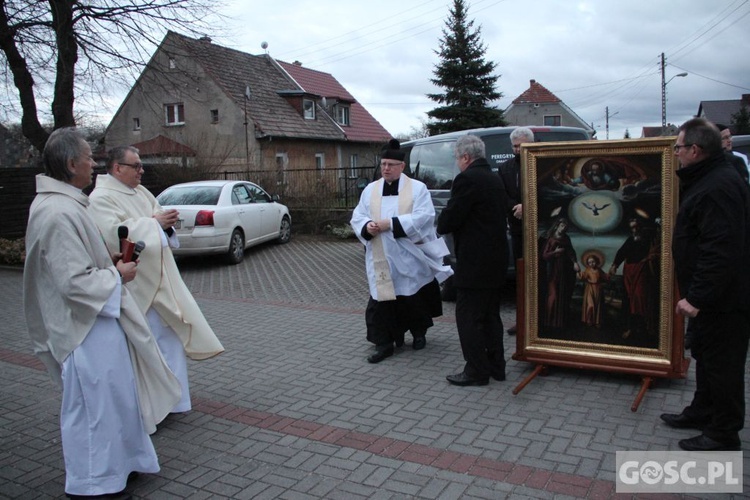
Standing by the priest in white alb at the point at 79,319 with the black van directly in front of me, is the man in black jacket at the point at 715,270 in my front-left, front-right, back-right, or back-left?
front-right

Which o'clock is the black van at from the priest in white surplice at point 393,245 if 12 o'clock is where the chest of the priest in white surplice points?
The black van is roughly at 5 o'clock from the priest in white surplice.

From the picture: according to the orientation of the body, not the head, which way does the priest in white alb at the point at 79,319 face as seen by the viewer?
to the viewer's right

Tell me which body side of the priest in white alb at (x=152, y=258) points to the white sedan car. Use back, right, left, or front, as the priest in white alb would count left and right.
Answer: left

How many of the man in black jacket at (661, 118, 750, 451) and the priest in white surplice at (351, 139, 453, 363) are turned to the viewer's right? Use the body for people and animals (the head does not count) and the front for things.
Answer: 0

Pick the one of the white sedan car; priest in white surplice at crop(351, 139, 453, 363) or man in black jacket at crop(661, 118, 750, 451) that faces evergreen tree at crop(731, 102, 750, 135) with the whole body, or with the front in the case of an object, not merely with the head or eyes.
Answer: the white sedan car

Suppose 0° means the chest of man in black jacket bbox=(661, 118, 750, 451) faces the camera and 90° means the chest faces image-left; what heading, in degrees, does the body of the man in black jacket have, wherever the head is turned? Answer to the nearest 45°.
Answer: approximately 90°

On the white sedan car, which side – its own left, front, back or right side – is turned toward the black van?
right

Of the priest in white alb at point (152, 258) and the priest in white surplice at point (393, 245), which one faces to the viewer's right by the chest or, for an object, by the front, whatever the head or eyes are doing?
the priest in white alb at point (152, 258)

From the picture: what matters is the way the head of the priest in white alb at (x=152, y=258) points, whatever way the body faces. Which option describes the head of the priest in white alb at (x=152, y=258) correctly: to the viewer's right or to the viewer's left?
to the viewer's right

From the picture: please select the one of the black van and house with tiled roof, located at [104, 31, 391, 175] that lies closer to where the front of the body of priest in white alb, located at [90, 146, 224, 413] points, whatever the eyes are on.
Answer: the black van

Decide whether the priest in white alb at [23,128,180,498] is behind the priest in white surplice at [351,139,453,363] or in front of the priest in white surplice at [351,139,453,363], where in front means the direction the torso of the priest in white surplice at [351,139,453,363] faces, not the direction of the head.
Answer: in front

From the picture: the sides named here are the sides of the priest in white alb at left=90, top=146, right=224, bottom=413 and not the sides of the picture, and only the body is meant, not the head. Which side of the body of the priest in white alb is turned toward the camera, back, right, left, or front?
right

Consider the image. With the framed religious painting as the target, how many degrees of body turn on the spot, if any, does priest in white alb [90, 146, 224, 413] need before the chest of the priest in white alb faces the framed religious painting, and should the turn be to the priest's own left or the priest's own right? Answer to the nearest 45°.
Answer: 0° — they already face it

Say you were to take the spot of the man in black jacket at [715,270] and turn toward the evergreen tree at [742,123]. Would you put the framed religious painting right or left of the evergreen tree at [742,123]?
left

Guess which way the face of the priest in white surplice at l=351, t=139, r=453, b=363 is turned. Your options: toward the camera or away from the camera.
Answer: toward the camera

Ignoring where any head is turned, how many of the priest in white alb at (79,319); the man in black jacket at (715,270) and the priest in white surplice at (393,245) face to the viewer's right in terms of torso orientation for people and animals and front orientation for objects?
1

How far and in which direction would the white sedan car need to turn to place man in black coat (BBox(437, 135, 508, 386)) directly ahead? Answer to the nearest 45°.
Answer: approximately 135° to its right

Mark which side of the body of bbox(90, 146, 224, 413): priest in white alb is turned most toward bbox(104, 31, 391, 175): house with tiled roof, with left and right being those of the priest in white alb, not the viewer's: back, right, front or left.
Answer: left

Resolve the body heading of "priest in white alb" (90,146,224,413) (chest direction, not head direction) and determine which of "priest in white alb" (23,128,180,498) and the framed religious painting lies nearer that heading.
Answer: the framed religious painting
